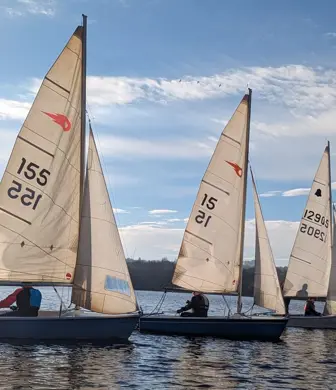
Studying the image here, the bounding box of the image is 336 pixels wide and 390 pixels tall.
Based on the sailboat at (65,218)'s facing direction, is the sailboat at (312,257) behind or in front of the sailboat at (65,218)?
in front

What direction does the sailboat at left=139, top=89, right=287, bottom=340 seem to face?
to the viewer's right

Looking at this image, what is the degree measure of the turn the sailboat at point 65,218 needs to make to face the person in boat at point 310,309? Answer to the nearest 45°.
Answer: approximately 45° to its left

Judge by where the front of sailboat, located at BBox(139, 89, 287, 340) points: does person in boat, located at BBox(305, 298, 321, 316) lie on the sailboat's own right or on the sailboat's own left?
on the sailboat's own left

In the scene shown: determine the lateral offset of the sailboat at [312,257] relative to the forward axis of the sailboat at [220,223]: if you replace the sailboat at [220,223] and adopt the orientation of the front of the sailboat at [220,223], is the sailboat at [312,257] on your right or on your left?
on your left

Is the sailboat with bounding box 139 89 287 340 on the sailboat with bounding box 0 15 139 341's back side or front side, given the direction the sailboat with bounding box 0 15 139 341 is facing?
on the front side

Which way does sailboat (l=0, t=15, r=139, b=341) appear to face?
to the viewer's right
